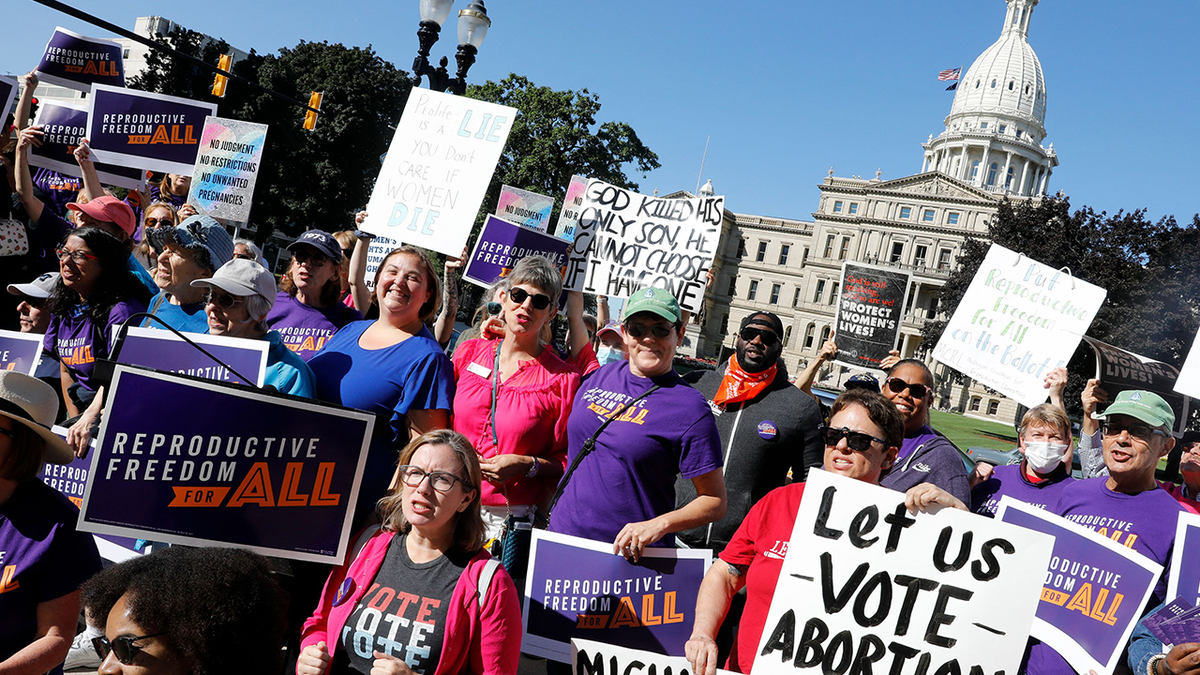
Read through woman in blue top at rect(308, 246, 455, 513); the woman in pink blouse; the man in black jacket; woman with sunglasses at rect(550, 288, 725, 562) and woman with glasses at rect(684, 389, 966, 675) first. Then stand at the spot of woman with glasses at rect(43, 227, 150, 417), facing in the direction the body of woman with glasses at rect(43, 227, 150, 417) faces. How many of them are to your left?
5

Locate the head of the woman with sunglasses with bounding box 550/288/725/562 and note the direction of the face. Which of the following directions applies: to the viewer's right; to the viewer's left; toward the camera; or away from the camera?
toward the camera

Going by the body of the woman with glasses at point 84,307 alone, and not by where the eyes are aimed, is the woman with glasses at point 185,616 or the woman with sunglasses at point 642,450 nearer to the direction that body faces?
the woman with glasses

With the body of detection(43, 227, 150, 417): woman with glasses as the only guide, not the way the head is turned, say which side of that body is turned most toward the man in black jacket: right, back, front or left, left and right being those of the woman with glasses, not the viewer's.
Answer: left

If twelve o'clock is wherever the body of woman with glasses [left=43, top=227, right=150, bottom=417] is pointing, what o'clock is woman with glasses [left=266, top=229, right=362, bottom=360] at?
woman with glasses [left=266, top=229, right=362, bottom=360] is roughly at 8 o'clock from woman with glasses [left=43, top=227, right=150, bottom=417].

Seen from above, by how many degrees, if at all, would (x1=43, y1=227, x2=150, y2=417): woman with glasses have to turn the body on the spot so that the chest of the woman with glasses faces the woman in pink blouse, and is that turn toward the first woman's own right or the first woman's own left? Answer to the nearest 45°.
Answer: approximately 90° to the first woman's own left

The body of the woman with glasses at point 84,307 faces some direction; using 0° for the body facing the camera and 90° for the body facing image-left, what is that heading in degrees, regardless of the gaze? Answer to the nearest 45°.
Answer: approximately 45°

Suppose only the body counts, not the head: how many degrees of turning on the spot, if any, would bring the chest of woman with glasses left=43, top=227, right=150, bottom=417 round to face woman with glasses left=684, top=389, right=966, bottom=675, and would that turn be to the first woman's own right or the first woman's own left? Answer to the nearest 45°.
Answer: approximately 90° to the first woman's own left

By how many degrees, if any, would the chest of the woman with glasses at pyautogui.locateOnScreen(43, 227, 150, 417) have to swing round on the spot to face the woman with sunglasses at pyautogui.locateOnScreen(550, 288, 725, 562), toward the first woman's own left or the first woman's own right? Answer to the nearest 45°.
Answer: approximately 90° to the first woman's own left

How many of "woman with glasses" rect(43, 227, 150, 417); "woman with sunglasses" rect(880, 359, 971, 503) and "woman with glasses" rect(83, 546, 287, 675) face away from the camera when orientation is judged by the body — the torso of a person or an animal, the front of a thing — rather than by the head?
0

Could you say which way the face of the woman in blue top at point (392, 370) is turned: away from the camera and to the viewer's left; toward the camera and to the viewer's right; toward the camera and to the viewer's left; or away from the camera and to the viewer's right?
toward the camera and to the viewer's left

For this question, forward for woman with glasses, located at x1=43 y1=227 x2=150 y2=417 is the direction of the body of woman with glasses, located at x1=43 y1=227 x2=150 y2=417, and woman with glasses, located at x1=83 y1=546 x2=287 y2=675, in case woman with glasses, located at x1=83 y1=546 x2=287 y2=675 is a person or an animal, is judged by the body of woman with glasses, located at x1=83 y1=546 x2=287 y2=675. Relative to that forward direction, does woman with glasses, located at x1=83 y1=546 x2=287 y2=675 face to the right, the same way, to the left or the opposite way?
the same way

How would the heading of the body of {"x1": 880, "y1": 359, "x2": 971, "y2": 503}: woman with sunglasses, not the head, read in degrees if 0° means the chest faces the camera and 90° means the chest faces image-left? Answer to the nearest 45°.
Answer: approximately 45°

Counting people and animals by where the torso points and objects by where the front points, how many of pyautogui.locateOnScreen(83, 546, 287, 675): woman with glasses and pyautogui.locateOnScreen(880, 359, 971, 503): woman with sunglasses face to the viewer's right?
0

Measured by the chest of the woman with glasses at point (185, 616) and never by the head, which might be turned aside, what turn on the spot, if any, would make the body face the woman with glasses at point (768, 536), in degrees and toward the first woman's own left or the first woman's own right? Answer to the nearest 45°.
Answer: approximately 135° to the first woman's own left

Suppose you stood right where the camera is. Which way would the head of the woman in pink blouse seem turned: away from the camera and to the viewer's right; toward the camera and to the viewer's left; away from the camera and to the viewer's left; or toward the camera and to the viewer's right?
toward the camera and to the viewer's left

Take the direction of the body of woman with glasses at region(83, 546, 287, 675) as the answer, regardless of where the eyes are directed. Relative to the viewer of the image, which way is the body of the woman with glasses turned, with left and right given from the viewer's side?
facing the viewer and to the left of the viewer
